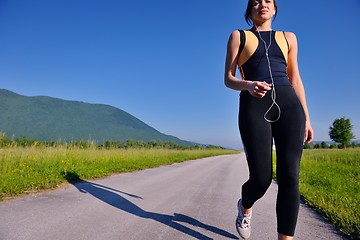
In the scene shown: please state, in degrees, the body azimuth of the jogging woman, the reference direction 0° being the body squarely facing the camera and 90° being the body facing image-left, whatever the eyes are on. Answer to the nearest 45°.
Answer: approximately 0°
